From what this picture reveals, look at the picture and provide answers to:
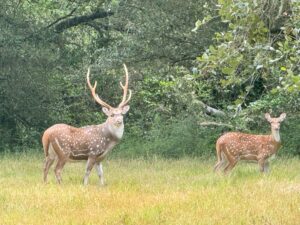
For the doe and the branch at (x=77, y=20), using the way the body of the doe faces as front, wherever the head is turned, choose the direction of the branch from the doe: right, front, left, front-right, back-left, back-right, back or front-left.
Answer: back-left

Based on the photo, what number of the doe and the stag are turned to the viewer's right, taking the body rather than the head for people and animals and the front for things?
2

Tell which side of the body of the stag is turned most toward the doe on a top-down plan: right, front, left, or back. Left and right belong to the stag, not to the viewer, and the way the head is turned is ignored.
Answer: front

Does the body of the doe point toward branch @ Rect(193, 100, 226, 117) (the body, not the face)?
no

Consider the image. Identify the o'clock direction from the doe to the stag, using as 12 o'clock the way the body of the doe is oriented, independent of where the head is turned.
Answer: The stag is roughly at 5 o'clock from the doe.

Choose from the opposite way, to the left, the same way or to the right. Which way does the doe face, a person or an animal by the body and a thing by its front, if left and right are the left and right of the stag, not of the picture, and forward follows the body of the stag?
the same way

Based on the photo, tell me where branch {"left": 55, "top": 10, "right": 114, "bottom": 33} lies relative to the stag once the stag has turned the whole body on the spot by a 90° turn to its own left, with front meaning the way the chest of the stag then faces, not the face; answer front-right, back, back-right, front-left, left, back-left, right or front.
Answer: front

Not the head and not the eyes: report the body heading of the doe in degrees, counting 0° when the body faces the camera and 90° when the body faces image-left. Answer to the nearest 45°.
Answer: approximately 270°

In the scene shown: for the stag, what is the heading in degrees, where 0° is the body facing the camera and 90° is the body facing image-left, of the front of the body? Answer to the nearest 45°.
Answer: approximately 270°
